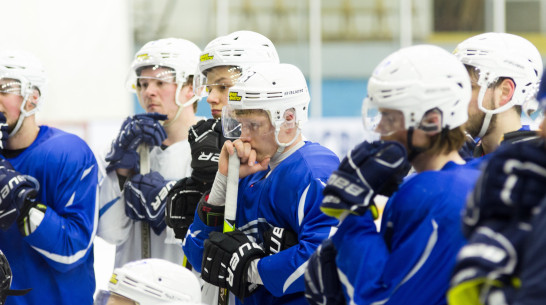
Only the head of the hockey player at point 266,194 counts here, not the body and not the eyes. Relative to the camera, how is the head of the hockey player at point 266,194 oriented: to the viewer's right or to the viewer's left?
to the viewer's left

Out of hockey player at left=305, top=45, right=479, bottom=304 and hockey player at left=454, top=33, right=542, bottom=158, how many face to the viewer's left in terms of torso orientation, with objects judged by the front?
2

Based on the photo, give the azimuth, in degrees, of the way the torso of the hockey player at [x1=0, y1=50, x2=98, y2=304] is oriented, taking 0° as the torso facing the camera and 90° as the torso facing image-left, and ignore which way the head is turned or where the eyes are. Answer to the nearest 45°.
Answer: approximately 45°

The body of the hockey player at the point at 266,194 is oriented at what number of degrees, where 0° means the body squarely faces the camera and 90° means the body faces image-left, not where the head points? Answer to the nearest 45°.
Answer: approximately 45°

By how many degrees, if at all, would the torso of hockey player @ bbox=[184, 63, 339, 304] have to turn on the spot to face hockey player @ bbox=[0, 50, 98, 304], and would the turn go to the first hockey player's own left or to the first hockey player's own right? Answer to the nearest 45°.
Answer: approximately 90° to the first hockey player's own right

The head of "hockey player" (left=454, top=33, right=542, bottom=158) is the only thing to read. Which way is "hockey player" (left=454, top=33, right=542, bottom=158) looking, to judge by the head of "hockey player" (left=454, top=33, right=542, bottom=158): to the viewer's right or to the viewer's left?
to the viewer's left

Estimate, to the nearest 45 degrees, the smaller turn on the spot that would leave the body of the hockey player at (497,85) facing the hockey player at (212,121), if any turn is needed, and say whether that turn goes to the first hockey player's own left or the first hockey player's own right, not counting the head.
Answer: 0° — they already face them

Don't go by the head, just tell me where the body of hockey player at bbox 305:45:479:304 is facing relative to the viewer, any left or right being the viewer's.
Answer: facing to the left of the viewer
